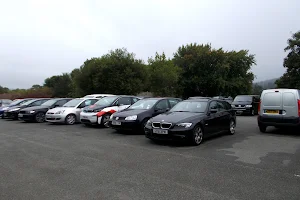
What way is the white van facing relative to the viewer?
away from the camera

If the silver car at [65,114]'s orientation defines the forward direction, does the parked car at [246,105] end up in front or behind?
behind

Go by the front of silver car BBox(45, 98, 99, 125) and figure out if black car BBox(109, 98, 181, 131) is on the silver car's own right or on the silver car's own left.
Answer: on the silver car's own left

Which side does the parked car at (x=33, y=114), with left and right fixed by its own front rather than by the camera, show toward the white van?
left

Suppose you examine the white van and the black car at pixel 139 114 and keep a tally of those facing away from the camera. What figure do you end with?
1

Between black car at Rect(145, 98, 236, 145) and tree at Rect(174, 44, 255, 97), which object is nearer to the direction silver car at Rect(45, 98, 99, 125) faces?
the black car

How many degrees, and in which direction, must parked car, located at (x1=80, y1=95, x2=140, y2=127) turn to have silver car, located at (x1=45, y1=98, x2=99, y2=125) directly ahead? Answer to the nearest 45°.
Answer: approximately 90° to its right

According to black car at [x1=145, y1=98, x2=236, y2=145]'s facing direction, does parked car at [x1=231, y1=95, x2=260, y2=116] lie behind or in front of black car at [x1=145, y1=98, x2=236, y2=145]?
behind

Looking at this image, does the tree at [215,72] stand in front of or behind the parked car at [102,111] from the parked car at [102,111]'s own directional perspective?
behind

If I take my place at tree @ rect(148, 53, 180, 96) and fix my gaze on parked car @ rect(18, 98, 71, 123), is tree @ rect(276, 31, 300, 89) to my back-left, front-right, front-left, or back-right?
back-left

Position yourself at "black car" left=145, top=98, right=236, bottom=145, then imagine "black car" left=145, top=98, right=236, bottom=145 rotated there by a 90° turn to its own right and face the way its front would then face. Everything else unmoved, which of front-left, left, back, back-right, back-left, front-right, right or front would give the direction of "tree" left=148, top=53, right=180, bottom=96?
front-right

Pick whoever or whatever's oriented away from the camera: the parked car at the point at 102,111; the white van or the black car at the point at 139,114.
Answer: the white van

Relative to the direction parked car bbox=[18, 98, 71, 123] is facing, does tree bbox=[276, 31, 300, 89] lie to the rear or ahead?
to the rear

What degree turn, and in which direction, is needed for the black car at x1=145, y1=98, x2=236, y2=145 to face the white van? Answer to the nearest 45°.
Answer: approximately 180°

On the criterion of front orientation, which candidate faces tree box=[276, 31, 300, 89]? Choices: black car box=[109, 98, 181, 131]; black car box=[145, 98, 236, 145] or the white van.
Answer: the white van
